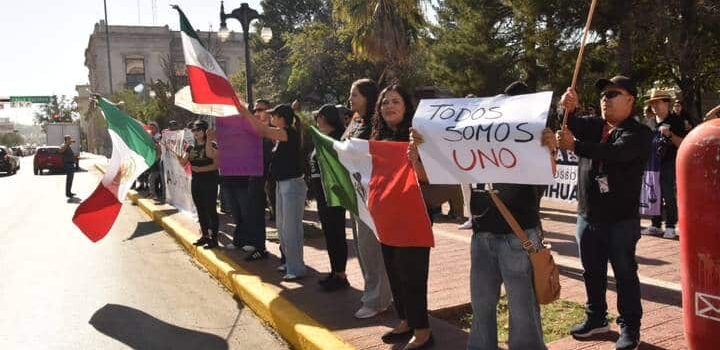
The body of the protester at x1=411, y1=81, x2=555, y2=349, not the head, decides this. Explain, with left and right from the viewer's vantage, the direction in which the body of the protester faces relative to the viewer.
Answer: facing the viewer

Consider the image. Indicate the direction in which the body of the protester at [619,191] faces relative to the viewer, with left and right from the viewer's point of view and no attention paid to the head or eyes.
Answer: facing the viewer and to the left of the viewer

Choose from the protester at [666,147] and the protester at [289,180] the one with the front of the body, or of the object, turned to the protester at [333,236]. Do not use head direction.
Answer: the protester at [666,147]

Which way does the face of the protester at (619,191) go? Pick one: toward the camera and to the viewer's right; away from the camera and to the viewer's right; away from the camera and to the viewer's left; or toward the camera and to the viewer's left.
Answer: toward the camera and to the viewer's left

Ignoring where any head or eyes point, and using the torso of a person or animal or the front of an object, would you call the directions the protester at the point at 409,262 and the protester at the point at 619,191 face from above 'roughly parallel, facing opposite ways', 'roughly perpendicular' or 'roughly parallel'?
roughly parallel

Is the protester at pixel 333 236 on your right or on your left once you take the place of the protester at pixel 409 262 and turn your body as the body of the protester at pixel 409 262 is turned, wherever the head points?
on your right

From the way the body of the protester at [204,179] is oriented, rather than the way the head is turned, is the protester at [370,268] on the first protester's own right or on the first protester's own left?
on the first protester's own left

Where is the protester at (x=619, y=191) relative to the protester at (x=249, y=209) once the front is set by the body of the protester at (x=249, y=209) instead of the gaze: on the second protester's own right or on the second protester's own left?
on the second protester's own left

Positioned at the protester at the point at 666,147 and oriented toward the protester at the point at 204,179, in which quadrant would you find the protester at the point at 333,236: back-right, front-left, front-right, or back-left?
front-left

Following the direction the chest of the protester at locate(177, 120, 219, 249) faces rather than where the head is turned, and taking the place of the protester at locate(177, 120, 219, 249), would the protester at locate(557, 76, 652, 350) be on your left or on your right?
on your left

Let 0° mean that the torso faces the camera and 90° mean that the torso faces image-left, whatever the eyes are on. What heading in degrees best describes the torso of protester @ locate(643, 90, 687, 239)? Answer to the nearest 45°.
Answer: approximately 45°

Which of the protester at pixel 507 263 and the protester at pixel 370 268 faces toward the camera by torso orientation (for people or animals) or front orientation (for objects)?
the protester at pixel 507 263

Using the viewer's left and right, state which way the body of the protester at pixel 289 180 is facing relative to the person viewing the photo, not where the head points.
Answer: facing to the left of the viewer
